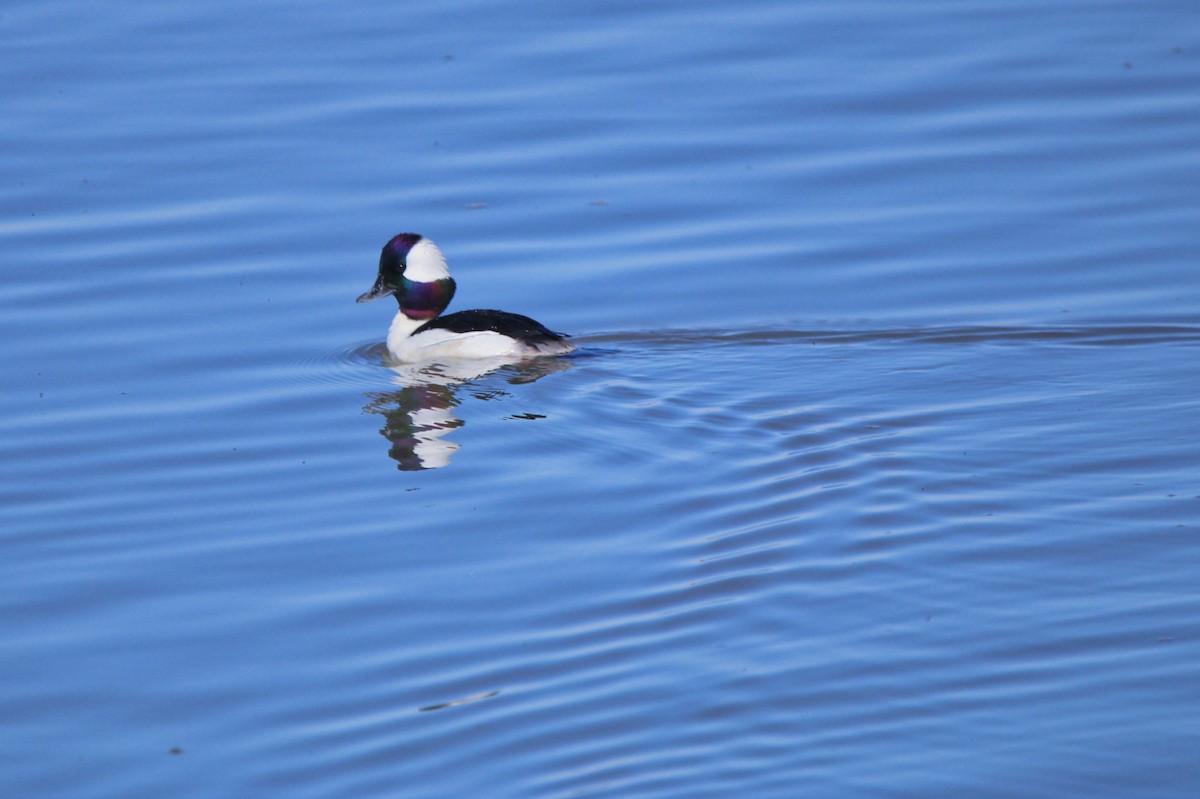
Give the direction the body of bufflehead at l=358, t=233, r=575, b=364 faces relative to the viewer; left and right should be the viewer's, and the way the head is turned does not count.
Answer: facing to the left of the viewer
